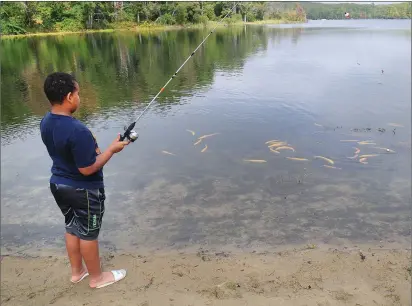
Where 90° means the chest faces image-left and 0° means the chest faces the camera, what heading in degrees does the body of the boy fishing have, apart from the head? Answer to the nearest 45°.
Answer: approximately 225°

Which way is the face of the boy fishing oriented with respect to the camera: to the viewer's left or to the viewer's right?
to the viewer's right

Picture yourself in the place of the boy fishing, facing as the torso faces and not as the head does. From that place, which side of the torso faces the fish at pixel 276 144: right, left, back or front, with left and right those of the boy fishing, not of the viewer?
front
